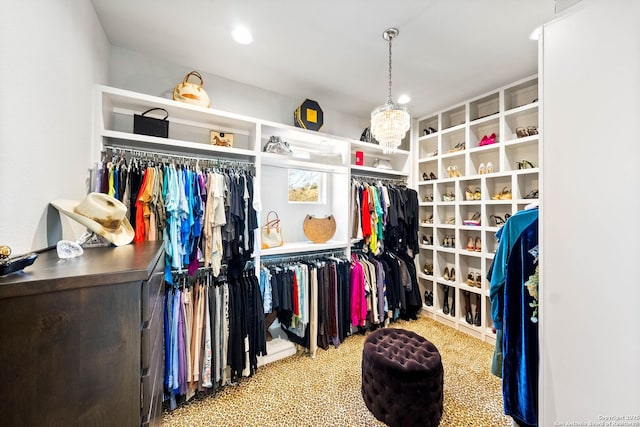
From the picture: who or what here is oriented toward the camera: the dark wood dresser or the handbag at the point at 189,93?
the handbag

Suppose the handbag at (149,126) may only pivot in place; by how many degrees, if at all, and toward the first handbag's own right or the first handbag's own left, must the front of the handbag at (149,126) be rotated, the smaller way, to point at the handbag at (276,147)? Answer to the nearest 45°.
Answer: approximately 90° to the first handbag's own left

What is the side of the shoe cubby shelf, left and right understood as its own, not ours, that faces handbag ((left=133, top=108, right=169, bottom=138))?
front

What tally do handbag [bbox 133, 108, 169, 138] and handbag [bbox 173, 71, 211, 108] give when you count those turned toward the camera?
2

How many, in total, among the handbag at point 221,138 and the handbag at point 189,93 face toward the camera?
2

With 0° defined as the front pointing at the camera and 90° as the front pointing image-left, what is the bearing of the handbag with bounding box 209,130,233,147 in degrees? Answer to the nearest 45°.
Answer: approximately 0°

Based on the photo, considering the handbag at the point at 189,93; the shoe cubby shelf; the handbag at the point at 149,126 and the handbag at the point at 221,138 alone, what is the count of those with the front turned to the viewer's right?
0

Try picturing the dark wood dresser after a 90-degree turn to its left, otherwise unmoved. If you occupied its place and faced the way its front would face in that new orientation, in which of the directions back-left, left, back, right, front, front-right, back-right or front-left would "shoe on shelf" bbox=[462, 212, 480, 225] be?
right

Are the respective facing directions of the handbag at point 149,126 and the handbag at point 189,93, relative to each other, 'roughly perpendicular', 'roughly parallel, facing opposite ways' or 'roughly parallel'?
roughly parallel

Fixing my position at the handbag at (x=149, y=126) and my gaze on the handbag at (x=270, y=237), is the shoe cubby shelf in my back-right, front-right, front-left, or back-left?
front-right

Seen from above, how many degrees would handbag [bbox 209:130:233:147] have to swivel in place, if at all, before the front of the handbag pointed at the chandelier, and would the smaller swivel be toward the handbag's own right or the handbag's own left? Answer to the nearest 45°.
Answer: approximately 45° to the handbag's own left

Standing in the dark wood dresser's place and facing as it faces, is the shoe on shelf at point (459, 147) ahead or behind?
ahead

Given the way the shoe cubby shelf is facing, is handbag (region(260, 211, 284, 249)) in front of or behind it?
in front

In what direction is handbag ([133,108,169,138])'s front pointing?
toward the camera

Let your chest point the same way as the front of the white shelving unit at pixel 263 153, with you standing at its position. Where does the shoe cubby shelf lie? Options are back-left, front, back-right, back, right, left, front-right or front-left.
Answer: front-left

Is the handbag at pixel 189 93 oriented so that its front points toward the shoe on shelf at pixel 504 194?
no
